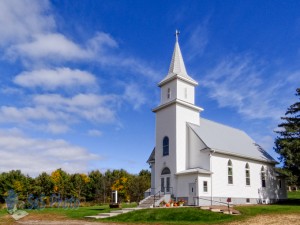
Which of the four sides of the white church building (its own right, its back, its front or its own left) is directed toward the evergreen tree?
back

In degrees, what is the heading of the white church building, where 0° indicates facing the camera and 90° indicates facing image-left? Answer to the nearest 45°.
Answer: approximately 45°
